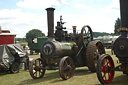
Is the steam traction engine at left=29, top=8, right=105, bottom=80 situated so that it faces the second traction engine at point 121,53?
no

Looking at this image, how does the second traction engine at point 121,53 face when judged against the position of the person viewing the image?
facing the viewer and to the left of the viewer

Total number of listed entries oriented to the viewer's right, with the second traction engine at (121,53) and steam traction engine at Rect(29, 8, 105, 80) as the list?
0

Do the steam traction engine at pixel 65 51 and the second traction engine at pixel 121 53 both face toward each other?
no

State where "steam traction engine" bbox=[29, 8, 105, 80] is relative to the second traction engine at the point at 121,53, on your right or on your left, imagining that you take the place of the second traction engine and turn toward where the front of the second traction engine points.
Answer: on your right

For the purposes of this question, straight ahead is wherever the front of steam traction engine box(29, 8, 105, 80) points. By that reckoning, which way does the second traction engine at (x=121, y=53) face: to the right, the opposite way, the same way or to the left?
the same way
